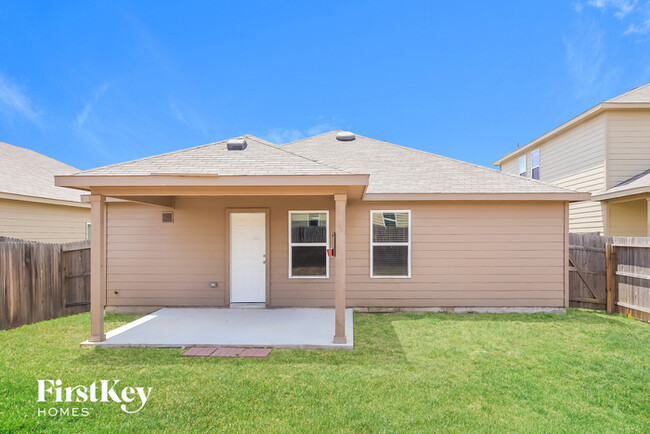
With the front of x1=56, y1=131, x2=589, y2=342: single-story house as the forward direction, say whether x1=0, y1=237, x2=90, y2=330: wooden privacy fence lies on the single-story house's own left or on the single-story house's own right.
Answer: on the single-story house's own left

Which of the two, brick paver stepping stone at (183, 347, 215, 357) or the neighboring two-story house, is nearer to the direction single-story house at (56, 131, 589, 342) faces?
the neighboring two-story house

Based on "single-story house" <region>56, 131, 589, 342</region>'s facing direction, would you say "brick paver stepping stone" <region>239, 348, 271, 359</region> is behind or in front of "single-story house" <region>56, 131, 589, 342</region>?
behind

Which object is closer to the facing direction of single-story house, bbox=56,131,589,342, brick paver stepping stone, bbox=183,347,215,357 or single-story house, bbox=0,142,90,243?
the single-story house

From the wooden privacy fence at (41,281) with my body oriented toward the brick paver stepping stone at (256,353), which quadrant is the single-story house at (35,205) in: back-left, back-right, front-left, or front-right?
back-left

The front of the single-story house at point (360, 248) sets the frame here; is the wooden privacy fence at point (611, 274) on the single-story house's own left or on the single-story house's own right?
on the single-story house's own right

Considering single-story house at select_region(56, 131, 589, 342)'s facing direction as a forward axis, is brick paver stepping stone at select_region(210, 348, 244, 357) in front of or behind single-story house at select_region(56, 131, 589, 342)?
behind

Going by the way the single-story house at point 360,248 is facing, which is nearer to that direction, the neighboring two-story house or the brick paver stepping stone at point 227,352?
the neighboring two-story house

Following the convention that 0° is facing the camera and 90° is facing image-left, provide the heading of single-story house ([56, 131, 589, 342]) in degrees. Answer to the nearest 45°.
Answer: approximately 180°
